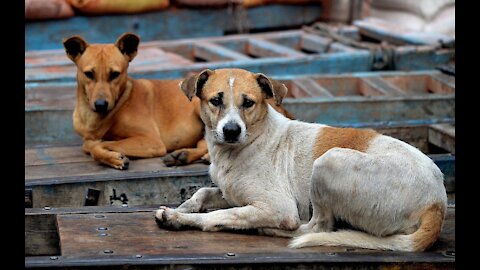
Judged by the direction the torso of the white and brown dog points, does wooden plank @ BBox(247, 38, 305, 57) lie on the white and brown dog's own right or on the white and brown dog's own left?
on the white and brown dog's own right

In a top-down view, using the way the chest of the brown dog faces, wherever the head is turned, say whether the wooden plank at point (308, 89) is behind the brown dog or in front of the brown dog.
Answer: behind

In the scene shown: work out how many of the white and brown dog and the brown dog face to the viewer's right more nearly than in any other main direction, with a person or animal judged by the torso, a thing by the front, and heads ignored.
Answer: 0

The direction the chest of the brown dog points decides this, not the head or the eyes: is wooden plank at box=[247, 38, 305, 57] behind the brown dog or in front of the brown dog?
behind

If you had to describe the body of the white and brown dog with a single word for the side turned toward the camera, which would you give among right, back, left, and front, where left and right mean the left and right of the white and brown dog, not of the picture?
left

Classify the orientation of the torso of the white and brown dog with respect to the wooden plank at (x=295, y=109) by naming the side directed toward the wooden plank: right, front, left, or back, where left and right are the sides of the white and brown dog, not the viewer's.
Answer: right
